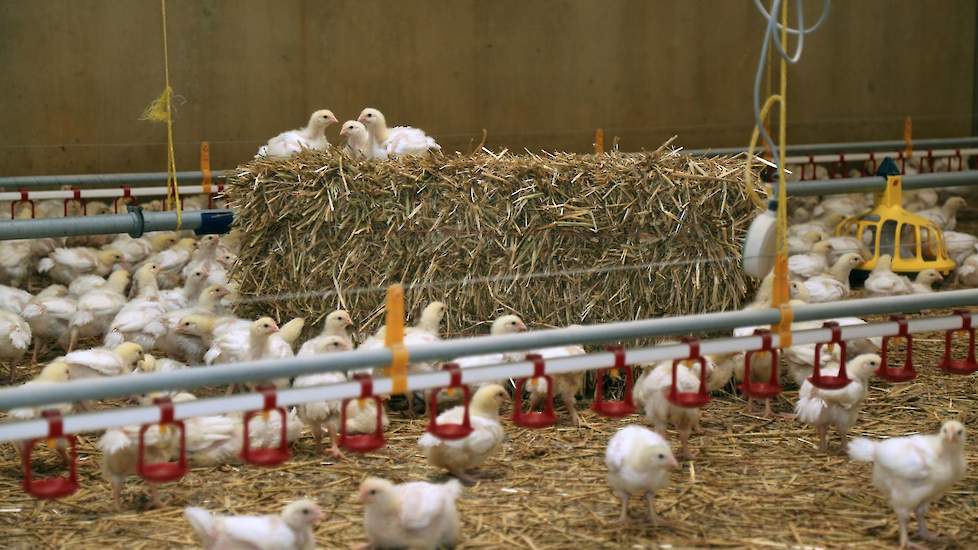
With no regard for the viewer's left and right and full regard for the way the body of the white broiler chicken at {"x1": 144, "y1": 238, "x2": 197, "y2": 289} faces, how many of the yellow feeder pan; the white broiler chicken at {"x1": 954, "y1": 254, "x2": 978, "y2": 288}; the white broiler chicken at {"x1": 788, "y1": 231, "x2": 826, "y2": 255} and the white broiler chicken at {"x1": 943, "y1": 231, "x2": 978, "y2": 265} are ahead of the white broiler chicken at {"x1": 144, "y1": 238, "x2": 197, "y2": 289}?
4

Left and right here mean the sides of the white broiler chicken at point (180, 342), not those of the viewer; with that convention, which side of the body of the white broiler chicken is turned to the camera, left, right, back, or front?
right

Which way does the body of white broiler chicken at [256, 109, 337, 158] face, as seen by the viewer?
to the viewer's right

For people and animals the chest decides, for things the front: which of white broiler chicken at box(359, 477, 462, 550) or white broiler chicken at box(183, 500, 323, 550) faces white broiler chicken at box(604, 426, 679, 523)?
white broiler chicken at box(183, 500, 323, 550)

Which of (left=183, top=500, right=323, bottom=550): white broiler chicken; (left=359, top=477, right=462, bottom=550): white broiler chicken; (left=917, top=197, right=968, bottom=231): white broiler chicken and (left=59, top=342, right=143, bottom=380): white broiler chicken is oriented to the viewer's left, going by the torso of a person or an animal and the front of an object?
(left=359, top=477, right=462, bottom=550): white broiler chicken

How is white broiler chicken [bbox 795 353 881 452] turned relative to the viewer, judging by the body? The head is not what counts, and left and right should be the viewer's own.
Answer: facing to the right of the viewer

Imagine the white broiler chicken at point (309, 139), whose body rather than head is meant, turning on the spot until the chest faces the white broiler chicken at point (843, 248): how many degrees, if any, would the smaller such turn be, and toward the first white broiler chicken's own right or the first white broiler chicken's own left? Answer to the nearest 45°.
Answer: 0° — it already faces it

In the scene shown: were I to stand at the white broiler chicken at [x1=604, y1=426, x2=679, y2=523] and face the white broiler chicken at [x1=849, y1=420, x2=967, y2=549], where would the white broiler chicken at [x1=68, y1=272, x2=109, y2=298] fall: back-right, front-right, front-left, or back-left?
back-left

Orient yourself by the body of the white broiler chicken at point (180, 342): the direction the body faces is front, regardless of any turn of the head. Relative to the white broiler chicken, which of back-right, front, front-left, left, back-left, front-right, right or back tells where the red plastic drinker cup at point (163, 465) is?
right

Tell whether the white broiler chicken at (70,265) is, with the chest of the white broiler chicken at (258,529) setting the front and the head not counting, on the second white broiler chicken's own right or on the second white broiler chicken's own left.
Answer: on the second white broiler chicken's own left

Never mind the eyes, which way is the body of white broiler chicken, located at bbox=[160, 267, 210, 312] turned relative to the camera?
to the viewer's right

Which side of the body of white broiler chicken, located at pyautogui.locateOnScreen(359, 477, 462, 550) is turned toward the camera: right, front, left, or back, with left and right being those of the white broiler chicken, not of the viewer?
left

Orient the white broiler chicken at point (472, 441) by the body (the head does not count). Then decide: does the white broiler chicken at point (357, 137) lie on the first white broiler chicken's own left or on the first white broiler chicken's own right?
on the first white broiler chicken's own left

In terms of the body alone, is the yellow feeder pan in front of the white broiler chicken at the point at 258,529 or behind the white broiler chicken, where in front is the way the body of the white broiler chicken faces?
in front

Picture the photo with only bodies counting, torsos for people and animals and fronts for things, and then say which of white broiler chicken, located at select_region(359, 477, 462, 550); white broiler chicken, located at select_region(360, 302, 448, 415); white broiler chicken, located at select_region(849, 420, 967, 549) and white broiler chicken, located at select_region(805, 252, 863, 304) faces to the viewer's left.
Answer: white broiler chicken, located at select_region(359, 477, 462, 550)
